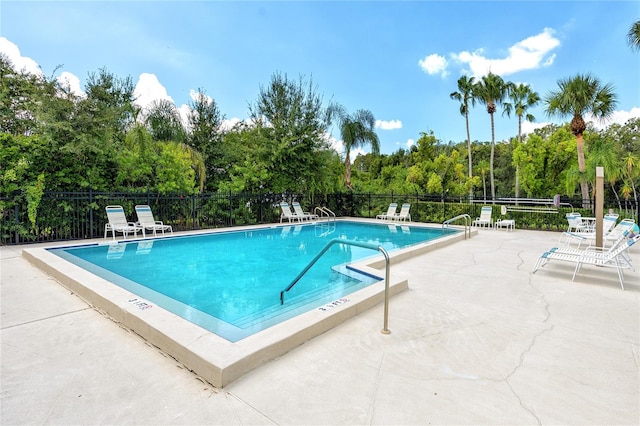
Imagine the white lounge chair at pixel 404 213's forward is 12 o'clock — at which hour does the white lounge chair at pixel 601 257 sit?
the white lounge chair at pixel 601 257 is roughly at 10 o'clock from the white lounge chair at pixel 404 213.

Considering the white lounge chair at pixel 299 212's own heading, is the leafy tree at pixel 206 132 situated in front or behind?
behind

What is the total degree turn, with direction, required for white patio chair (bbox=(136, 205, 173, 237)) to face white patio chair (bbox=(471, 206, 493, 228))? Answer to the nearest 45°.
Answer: approximately 45° to its left

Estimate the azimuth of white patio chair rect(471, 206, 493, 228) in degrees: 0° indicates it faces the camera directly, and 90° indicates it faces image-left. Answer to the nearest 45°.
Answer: approximately 45°

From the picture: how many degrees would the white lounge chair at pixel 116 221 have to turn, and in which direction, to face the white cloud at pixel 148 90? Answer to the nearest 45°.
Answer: approximately 135° to its left

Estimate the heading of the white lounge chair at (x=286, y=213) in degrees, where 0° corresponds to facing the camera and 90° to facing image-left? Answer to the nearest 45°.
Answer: approximately 315°

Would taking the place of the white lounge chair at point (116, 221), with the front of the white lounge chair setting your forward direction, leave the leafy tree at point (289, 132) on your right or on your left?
on your left
